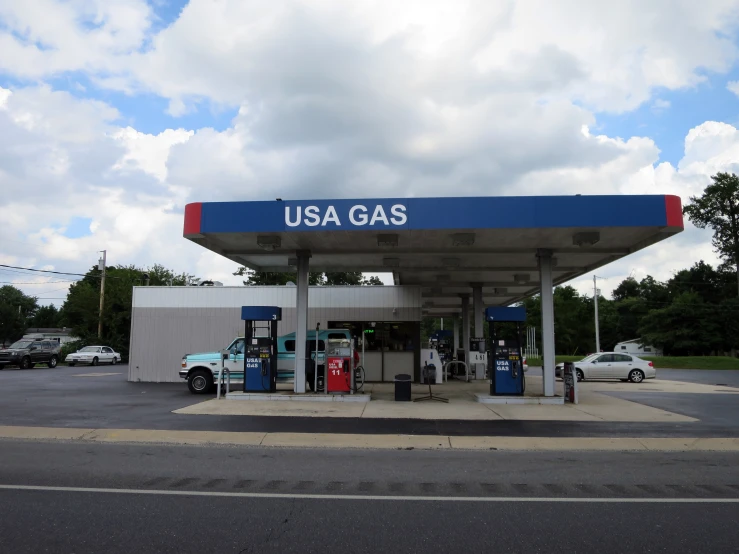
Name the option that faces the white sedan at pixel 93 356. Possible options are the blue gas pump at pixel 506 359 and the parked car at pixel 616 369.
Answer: the parked car

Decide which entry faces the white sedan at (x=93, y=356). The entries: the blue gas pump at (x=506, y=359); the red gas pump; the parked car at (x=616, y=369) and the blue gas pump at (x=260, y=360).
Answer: the parked car

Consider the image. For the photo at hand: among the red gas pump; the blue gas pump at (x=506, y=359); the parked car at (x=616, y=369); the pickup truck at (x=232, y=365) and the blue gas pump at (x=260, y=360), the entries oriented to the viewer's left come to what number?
2

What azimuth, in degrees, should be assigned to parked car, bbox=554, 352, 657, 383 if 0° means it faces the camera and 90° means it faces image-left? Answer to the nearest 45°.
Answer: approximately 90°

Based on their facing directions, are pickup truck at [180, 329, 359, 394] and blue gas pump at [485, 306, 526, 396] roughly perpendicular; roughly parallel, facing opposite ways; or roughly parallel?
roughly perpendicular

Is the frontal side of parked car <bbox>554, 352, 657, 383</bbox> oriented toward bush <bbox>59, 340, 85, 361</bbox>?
yes

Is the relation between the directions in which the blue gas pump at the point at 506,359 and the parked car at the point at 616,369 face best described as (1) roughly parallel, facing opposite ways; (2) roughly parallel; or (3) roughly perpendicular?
roughly perpendicular

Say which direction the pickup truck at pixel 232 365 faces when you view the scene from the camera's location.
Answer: facing to the left of the viewer

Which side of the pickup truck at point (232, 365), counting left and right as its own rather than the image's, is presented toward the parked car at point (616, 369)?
back

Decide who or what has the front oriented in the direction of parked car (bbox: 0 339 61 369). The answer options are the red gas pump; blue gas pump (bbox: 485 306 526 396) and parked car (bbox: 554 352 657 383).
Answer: parked car (bbox: 554 352 657 383)

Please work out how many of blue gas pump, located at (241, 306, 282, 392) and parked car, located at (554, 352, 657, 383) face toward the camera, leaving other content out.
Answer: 1
